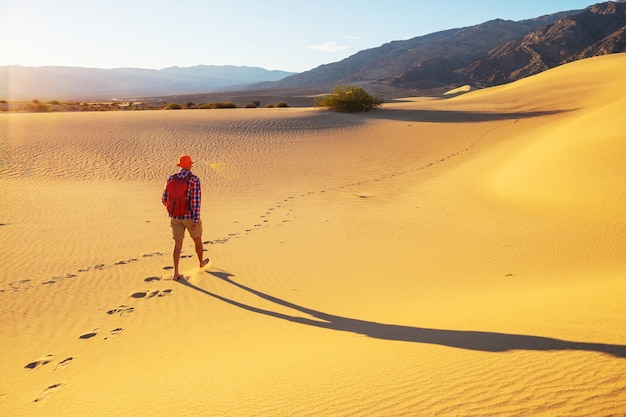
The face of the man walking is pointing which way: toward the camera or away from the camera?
away from the camera

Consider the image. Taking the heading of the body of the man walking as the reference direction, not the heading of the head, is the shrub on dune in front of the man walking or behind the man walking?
in front

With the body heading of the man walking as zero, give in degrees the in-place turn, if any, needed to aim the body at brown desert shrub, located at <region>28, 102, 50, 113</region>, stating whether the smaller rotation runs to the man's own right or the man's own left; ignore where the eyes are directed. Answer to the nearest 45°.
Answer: approximately 45° to the man's own left

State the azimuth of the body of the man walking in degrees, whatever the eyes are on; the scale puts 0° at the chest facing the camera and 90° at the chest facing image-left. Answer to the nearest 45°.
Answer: approximately 225°
